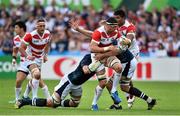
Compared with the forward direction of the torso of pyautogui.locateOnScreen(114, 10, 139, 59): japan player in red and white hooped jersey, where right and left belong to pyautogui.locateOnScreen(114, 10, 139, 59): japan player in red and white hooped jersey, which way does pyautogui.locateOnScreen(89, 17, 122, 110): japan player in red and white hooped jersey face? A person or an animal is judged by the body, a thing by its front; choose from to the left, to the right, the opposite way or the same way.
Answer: to the left

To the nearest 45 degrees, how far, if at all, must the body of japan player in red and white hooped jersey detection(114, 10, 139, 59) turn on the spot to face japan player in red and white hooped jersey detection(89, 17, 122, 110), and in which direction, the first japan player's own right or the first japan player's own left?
0° — they already face them

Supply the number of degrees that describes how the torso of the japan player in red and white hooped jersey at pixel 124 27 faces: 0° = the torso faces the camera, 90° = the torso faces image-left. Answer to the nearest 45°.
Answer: approximately 45°

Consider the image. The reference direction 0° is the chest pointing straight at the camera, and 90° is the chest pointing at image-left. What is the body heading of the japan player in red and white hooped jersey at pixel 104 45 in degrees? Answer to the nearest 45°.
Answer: approximately 315°

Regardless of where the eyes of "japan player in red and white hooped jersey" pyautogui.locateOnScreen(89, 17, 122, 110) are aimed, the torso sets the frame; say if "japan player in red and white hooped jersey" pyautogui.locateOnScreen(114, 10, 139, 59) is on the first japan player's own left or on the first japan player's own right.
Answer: on the first japan player's own left
